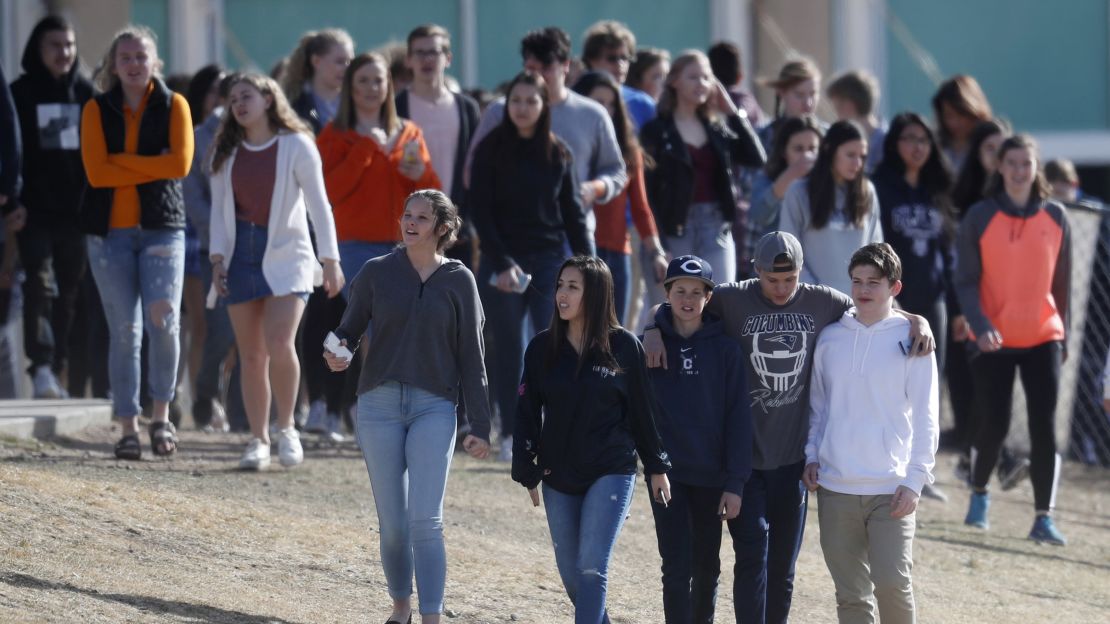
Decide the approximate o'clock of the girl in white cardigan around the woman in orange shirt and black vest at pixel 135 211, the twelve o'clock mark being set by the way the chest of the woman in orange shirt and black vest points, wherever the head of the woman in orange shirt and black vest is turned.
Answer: The girl in white cardigan is roughly at 10 o'clock from the woman in orange shirt and black vest.

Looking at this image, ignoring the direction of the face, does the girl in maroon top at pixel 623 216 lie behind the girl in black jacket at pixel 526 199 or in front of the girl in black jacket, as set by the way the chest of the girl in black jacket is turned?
behind

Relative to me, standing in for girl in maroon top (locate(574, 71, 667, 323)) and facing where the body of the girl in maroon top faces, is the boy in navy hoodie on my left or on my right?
on my left

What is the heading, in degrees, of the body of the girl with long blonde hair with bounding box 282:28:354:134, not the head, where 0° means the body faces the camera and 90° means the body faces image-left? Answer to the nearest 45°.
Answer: approximately 315°

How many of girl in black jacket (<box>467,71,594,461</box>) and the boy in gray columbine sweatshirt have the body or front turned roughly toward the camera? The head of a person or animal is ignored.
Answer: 2

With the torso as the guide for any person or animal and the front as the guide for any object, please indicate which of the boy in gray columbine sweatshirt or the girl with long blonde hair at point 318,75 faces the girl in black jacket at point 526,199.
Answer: the girl with long blonde hair

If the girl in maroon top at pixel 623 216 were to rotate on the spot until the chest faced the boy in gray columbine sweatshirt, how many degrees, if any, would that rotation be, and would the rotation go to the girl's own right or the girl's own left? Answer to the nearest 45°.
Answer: approximately 45° to the girl's own left

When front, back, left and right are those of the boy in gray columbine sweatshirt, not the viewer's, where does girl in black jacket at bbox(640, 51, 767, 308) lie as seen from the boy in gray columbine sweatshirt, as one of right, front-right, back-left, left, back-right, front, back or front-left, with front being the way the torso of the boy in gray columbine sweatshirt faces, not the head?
back
